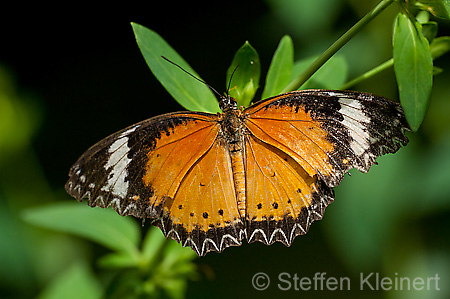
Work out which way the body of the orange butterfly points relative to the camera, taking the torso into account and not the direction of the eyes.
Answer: away from the camera

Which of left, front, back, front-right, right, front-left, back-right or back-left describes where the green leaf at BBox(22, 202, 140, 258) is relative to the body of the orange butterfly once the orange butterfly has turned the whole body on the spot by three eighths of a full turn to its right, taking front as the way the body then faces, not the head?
back

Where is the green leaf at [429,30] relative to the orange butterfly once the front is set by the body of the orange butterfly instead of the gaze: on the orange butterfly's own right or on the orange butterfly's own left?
on the orange butterfly's own right
